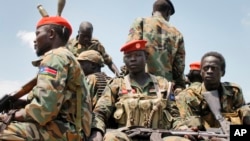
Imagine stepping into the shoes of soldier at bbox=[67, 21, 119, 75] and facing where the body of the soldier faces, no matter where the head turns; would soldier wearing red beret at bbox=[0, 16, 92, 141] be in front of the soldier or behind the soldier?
in front

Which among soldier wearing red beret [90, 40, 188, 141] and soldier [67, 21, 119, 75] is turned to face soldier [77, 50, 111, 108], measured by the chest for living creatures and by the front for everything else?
soldier [67, 21, 119, 75]

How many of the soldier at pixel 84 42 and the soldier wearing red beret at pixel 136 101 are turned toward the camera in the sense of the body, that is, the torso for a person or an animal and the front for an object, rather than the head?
2

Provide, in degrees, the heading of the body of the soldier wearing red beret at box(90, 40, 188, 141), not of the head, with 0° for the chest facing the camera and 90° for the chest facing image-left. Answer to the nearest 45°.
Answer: approximately 0°

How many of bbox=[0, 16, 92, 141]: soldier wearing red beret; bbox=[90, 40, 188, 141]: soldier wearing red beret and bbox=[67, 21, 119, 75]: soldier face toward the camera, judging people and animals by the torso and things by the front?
2

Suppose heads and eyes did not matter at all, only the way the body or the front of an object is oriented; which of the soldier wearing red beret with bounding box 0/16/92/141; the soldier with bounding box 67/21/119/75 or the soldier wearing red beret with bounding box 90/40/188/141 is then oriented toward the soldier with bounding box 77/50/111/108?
the soldier with bounding box 67/21/119/75
